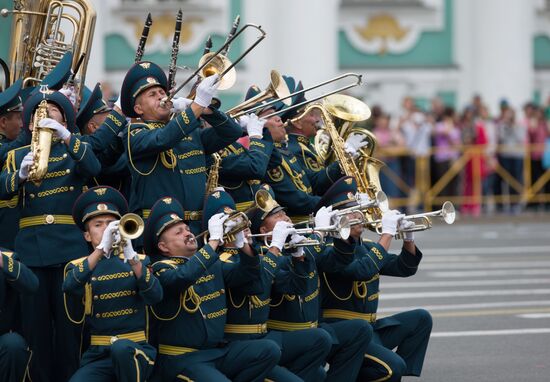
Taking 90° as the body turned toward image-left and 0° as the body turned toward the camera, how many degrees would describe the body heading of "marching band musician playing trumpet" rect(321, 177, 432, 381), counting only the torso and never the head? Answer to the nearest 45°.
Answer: approximately 315°

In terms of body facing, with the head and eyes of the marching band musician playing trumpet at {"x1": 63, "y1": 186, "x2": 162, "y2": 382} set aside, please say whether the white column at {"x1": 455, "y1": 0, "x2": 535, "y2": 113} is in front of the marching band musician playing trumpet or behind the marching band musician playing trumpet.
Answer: behind

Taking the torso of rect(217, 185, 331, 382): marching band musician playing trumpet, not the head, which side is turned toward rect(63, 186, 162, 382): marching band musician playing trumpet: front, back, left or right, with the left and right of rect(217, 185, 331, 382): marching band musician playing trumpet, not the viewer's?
right

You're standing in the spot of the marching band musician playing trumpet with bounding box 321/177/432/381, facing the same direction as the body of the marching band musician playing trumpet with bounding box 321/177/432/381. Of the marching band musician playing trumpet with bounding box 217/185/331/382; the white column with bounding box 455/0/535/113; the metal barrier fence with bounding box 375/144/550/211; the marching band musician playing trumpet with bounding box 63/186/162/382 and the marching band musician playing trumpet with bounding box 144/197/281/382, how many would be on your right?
3

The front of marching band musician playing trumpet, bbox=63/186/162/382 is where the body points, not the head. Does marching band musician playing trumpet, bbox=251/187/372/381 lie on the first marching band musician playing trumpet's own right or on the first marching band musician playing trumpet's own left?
on the first marching band musician playing trumpet's own left

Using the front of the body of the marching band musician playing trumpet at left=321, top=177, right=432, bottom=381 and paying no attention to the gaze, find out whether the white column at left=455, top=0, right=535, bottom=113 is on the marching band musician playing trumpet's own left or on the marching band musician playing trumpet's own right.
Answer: on the marching band musician playing trumpet's own left

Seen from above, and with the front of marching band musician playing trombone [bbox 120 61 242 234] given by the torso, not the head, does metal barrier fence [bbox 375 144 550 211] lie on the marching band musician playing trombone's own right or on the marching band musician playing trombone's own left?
on the marching band musician playing trombone's own left
